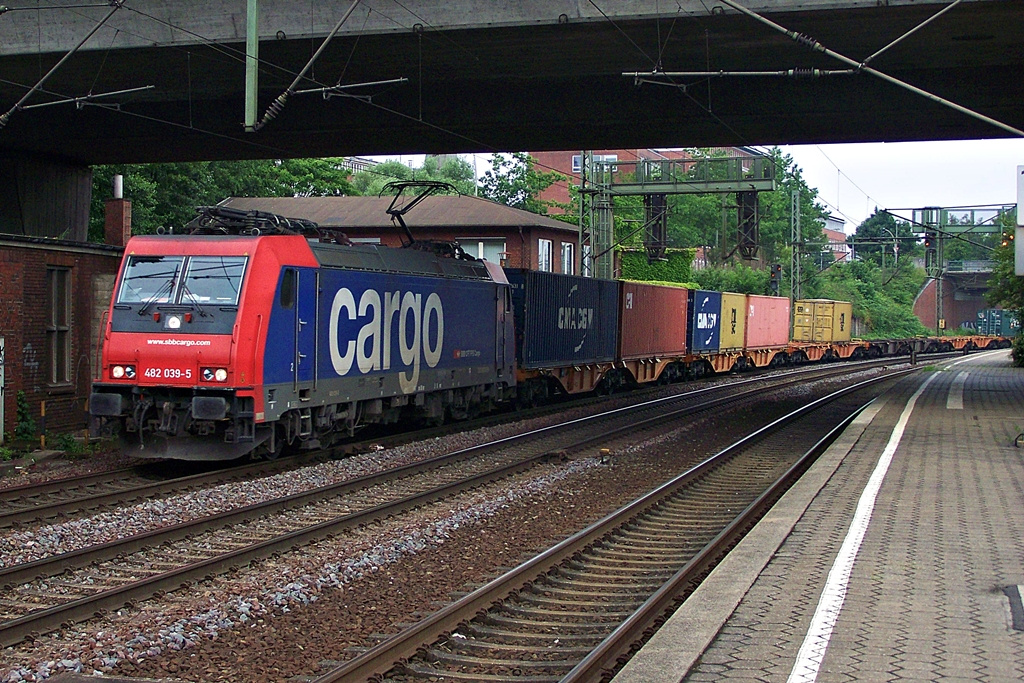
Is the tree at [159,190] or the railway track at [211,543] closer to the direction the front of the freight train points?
the railway track

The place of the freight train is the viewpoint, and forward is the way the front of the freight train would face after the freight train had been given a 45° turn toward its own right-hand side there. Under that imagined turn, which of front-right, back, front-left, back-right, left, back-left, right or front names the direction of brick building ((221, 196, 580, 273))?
right

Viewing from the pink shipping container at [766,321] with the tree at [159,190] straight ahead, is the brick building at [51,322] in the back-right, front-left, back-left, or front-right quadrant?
front-left

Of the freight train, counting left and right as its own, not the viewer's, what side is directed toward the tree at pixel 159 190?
right

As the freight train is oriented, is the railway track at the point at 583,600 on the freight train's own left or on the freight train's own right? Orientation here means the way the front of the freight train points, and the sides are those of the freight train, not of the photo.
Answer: on the freight train's own left

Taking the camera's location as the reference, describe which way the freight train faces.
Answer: facing the viewer and to the left of the viewer

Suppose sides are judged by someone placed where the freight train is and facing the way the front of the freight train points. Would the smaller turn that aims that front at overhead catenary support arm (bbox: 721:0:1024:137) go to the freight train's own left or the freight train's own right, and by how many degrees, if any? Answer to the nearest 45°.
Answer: approximately 135° to the freight train's own left

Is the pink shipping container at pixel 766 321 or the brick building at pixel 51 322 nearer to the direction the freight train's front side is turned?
the brick building
